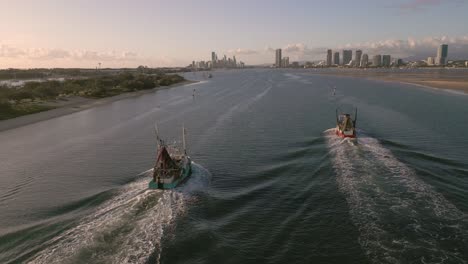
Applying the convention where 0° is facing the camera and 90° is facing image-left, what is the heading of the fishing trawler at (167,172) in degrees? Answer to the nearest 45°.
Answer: approximately 225°
